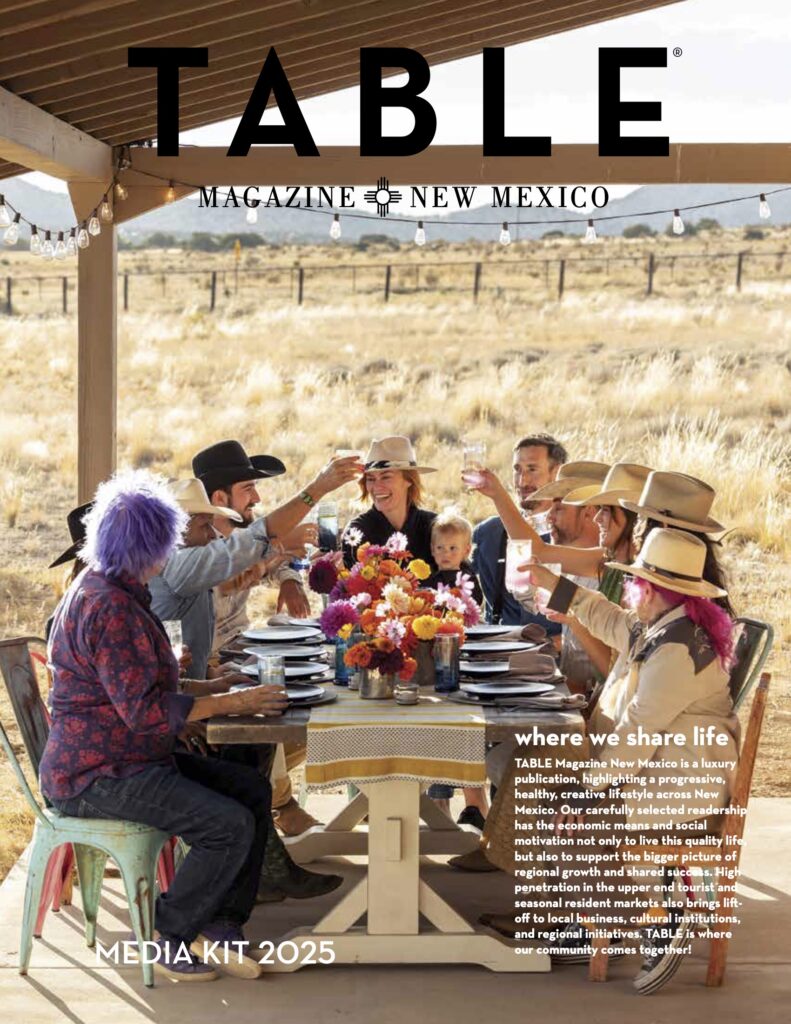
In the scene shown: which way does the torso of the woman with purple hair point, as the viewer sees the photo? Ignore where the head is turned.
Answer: to the viewer's right

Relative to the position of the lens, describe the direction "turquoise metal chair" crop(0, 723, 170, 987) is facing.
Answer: facing to the right of the viewer

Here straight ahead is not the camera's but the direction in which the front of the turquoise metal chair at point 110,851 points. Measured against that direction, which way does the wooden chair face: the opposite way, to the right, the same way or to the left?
the opposite way

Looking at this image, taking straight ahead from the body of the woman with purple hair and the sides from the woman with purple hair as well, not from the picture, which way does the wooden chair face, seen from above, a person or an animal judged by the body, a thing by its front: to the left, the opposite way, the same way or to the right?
the opposite way

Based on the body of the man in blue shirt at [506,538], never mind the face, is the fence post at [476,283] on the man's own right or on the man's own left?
on the man's own right

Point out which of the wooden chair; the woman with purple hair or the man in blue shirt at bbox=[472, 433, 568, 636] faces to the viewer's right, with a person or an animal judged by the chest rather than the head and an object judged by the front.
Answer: the woman with purple hair

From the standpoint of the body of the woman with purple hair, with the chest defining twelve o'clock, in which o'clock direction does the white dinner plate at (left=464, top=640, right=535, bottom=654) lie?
The white dinner plate is roughly at 11 o'clock from the woman with purple hair.

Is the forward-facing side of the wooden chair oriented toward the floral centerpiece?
yes

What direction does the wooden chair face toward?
to the viewer's left

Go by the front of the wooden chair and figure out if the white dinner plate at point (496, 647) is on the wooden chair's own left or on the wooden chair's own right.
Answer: on the wooden chair's own right

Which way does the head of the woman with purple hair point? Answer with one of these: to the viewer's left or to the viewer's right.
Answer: to the viewer's right
